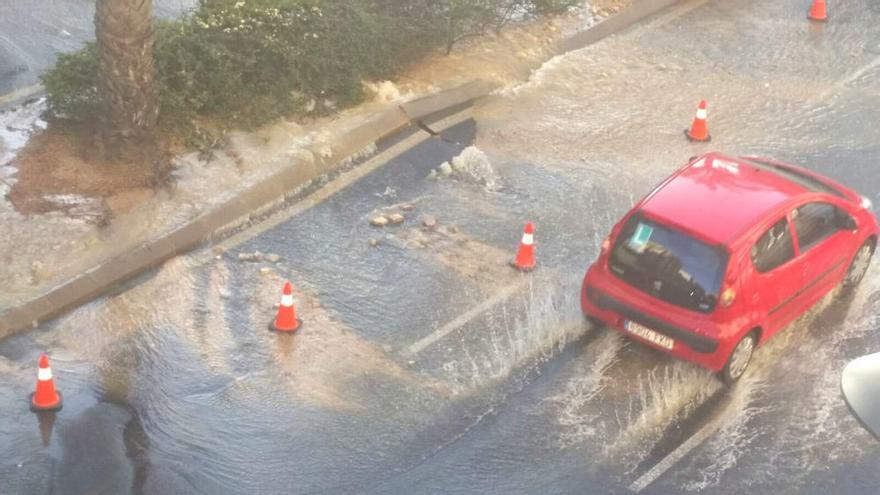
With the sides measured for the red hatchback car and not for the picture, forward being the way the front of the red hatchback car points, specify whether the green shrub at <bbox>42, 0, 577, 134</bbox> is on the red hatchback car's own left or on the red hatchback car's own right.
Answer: on the red hatchback car's own left

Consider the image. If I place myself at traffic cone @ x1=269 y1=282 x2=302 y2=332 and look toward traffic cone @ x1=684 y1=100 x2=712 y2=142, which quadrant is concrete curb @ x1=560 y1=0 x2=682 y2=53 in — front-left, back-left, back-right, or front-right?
front-left

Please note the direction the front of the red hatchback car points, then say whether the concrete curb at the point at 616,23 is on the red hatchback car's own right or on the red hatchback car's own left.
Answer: on the red hatchback car's own left

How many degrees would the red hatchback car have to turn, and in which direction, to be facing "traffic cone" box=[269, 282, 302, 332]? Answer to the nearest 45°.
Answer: approximately 135° to its left

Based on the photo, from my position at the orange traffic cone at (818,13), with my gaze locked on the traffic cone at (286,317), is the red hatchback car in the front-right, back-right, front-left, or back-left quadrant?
front-left

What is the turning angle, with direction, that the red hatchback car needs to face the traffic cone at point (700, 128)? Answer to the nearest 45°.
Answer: approximately 45° to its left

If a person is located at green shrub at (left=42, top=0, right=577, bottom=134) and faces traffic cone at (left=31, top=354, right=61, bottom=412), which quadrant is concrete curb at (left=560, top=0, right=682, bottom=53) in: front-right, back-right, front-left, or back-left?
back-left

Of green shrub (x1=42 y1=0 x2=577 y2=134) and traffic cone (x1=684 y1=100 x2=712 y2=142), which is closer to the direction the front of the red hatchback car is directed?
the traffic cone

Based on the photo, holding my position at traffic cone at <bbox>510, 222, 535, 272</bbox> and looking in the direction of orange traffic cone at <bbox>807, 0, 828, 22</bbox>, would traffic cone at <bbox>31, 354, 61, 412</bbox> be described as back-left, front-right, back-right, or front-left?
back-left

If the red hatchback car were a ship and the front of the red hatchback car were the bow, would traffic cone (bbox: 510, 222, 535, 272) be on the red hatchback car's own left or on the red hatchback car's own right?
on the red hatchback car's own left

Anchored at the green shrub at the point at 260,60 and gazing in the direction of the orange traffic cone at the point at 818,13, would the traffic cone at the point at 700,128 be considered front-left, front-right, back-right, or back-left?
front-right

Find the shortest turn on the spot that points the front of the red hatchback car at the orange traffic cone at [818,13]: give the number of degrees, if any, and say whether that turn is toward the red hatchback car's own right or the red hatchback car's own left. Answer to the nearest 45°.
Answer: approximately 45° to the red hatchback car's own left

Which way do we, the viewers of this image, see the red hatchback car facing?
facing away from the viewer and to the right of the viewer

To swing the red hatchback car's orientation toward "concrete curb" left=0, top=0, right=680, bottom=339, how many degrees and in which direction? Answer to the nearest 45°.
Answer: approximately 135° to its left

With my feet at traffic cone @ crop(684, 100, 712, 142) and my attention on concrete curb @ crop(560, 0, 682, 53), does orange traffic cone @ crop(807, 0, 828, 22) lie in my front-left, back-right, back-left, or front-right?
front-right
